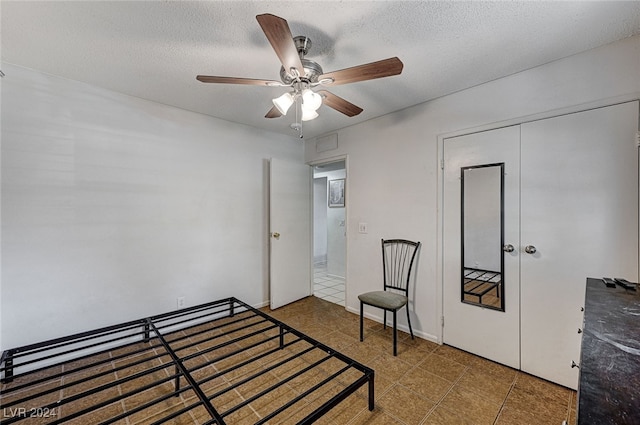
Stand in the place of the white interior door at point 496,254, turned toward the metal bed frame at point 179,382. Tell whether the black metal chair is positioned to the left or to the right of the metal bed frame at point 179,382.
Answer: right

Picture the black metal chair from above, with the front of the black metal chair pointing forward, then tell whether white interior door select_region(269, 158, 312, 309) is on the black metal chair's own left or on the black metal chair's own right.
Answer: on the black metal chair's own right

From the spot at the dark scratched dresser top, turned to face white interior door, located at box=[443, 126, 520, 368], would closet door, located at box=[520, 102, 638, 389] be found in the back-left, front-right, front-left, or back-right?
front-right

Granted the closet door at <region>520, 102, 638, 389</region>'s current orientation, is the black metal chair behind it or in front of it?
in front

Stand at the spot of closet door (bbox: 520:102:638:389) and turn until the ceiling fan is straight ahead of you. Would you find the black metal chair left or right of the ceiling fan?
right

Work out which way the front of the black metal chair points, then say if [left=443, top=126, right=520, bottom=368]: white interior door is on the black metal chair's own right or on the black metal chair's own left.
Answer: on the black metal chair's own left

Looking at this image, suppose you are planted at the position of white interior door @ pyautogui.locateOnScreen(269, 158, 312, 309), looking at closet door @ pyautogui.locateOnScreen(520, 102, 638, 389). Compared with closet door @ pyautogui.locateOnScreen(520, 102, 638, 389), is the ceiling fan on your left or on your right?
right

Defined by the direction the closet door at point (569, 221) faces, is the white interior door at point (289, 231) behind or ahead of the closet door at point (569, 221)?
ahead

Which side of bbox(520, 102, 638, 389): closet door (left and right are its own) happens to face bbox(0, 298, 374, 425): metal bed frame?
front

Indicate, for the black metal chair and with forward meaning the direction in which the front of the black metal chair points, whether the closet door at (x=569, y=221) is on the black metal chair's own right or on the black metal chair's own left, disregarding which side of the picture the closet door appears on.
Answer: on the black metal chair's own left

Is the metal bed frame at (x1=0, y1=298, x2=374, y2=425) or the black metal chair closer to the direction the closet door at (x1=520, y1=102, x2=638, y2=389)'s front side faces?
the metal bed frame

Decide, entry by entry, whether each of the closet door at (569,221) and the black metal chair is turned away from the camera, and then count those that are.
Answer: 0

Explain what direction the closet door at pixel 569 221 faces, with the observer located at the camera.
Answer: facing the viewer and to the left of the viewer

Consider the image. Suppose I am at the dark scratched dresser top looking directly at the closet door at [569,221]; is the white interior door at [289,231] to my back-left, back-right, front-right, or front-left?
front-left

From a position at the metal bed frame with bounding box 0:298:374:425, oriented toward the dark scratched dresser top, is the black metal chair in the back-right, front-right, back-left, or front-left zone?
front-left
